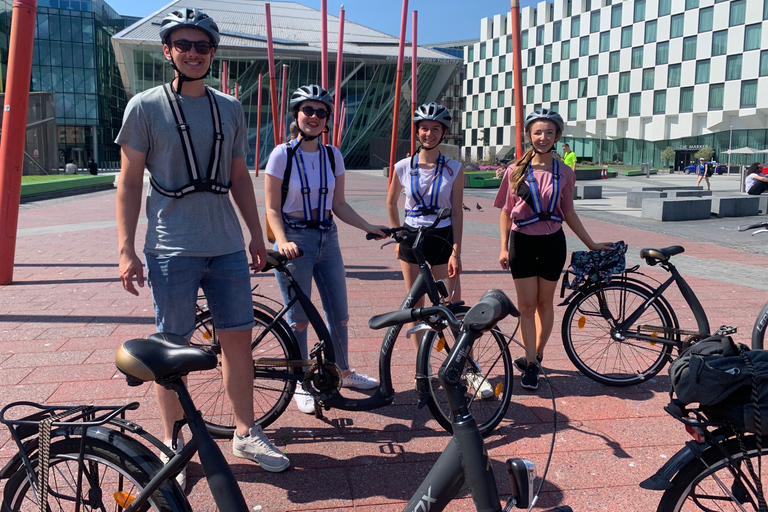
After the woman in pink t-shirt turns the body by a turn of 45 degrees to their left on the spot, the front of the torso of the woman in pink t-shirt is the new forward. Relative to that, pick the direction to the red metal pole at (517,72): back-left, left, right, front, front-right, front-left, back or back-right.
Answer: back-left

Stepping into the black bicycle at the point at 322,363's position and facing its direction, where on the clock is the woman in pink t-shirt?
The woman in pink t-shirt is roughly at 11 o'clock from the black bicycle.

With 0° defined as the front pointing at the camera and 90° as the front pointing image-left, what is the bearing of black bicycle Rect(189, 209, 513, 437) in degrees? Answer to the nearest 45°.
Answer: approximately 270°

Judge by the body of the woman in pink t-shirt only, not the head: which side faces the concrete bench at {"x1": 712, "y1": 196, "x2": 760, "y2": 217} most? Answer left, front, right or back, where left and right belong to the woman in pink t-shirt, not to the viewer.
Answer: back

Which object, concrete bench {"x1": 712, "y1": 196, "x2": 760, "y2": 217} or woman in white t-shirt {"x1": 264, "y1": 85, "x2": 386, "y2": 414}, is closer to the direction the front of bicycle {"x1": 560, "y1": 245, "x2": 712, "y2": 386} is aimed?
the concrete bench

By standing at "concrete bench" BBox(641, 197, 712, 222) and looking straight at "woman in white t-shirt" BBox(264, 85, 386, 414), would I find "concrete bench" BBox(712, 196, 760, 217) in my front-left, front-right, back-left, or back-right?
back-left
